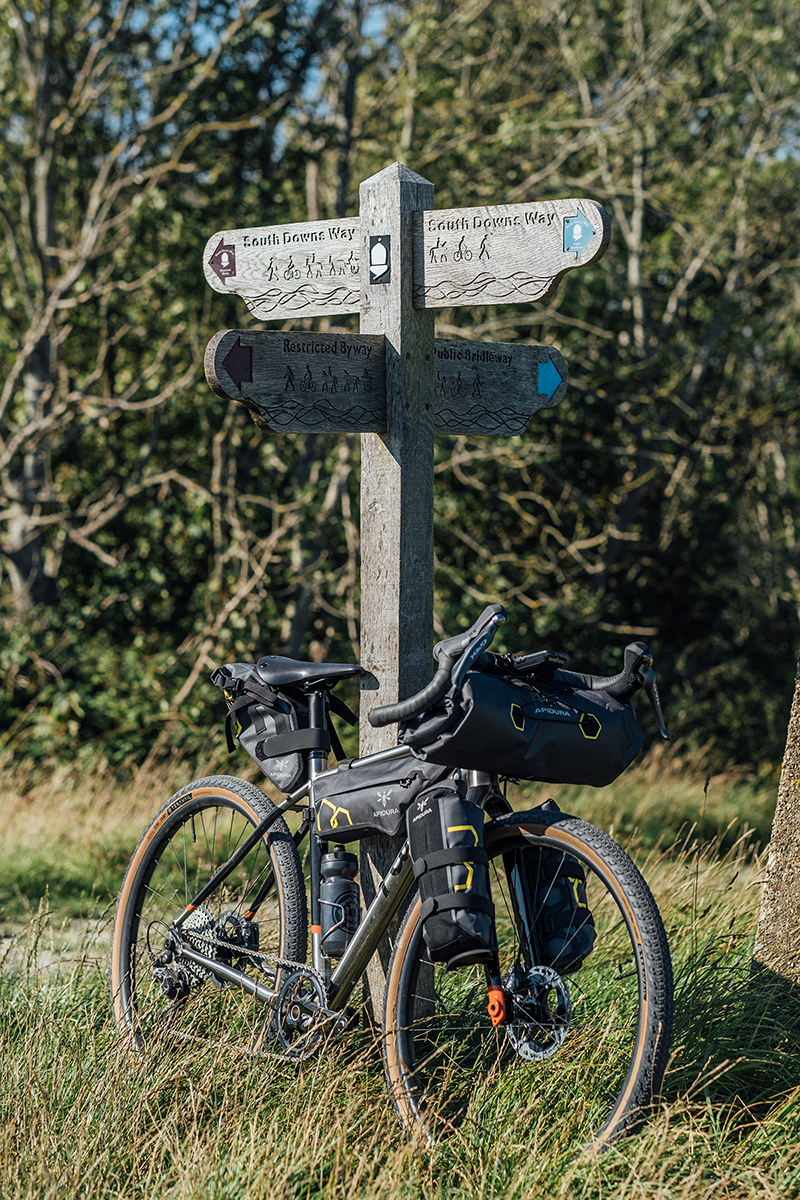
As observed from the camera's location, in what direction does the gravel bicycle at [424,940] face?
facing the viewer and to the right of the viewer

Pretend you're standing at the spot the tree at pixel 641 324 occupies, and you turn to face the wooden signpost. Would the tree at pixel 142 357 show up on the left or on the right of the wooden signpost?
right

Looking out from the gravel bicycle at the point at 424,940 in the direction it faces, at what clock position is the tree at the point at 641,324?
The tree is roughly at 8 o'clock from the gravel bicycle.
